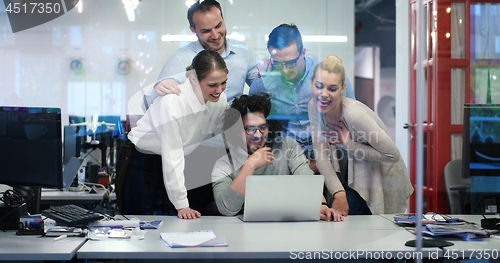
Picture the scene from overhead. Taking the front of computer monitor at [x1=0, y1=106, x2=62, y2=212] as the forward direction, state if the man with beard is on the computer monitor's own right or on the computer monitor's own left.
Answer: on the computer monitor's own left

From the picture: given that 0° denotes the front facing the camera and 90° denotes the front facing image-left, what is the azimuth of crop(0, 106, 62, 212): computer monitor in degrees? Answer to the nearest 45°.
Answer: approximately 0°

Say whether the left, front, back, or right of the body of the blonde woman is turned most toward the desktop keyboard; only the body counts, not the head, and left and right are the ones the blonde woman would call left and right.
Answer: front

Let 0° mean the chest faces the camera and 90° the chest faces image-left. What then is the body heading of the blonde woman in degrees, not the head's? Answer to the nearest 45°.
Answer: approximately 45°

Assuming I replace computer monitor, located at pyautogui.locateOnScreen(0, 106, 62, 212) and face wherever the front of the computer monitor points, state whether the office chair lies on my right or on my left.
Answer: on my left

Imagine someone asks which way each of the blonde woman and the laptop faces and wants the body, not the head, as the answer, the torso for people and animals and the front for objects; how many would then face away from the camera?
1

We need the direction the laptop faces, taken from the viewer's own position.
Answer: facing away from the viewer

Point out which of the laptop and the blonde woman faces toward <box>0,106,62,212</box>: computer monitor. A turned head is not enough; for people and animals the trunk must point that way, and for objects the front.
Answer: the blonde woman

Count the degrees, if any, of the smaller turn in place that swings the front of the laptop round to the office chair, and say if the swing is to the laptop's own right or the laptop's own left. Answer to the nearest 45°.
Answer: approximately 45° to the laptop's own right
